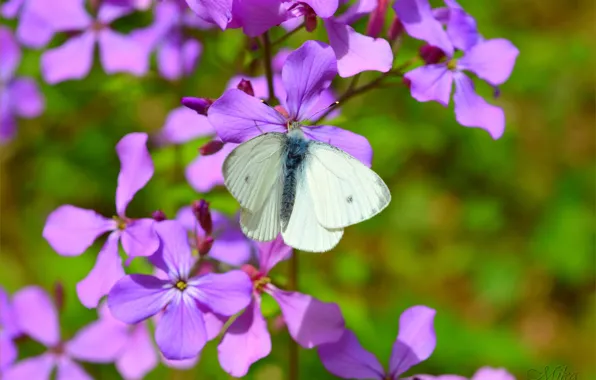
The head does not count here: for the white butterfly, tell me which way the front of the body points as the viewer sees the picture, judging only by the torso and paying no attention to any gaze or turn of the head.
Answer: away from the camera

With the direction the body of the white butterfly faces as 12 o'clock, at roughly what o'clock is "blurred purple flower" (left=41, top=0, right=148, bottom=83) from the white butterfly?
The blurred purple flower is roughly at 11 o'clock from the white butterfly.

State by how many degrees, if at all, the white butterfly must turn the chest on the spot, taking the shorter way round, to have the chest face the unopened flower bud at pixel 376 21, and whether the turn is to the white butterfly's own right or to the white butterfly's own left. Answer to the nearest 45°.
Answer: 0° — it already faces it

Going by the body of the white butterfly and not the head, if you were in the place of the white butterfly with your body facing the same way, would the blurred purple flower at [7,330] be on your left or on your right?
on your left
